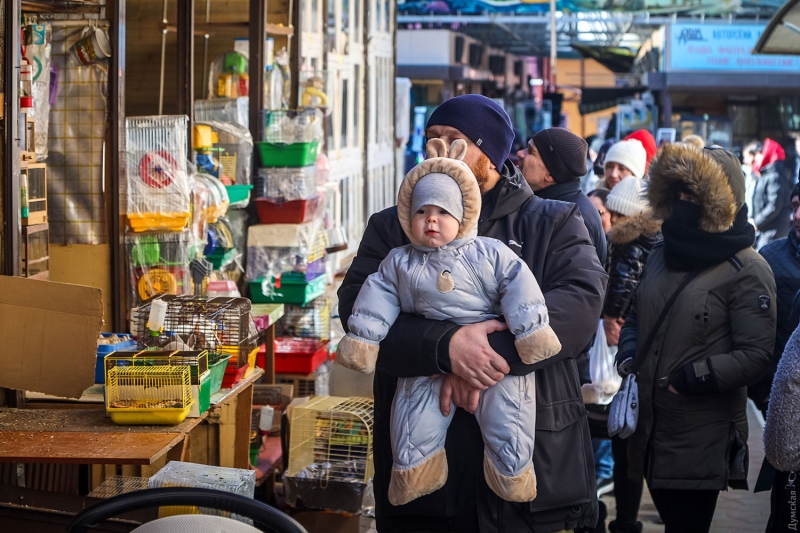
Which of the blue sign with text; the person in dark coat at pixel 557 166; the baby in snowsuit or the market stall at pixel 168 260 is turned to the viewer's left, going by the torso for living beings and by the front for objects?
the person in dark coat

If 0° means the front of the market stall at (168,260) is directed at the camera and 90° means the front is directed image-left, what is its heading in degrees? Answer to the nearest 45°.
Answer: approximately 315°

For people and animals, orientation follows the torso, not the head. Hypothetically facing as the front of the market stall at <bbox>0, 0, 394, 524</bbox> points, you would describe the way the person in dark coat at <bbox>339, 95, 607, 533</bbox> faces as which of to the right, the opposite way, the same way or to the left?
to the right

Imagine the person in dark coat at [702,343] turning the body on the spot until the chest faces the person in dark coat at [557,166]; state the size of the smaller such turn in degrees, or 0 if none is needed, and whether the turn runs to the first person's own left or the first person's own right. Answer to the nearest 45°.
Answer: approximately 90° to the first person's own right

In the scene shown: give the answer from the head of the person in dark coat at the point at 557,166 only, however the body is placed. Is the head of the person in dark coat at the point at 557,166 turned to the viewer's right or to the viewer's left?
to the viewer's left

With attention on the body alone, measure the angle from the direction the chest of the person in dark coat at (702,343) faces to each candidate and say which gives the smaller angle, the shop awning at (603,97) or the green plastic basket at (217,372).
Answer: the green plastic basket
